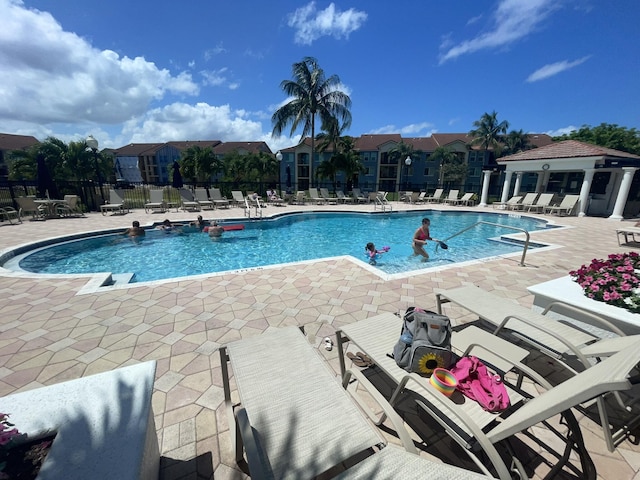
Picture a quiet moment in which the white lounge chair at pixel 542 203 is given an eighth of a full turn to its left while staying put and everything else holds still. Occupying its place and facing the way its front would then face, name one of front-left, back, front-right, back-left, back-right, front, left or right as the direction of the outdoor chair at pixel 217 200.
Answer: front-right

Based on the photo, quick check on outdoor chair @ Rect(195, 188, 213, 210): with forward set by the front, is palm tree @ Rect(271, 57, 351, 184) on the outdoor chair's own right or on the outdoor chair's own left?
on the outdoor chair's own left

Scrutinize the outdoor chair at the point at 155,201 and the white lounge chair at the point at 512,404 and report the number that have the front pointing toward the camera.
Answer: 1

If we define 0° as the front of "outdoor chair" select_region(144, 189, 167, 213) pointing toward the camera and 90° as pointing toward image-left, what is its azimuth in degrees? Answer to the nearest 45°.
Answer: approximately 0°

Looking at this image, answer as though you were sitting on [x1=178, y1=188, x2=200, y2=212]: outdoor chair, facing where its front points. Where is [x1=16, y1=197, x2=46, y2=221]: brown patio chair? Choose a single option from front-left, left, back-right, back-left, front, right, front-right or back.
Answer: back-right

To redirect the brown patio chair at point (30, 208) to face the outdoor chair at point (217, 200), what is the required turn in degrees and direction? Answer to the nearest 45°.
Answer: approximately 45° to its left

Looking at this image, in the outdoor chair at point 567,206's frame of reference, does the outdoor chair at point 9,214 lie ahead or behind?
ahead

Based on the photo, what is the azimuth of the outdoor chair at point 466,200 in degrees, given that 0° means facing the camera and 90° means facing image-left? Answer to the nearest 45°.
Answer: approximately 45°

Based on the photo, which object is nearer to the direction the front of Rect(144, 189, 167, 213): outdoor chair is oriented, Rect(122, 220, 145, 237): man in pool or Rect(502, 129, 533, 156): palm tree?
the man in pool

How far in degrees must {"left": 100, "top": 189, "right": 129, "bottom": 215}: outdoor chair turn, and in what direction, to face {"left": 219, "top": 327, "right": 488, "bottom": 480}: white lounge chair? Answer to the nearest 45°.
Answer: approximately 45° to its left

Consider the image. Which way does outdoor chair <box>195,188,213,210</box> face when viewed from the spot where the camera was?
facing the viewer and to the right of the viewer

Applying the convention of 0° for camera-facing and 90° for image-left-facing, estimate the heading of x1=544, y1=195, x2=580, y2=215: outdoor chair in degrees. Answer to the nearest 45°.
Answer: approximately 45°
